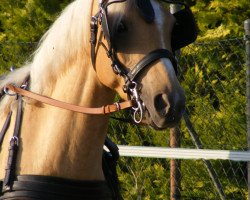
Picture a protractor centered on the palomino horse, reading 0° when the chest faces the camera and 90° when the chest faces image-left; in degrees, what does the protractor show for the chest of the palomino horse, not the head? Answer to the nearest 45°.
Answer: approximately 315°
